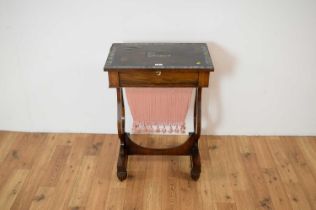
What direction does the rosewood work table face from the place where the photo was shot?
facing the viewer
